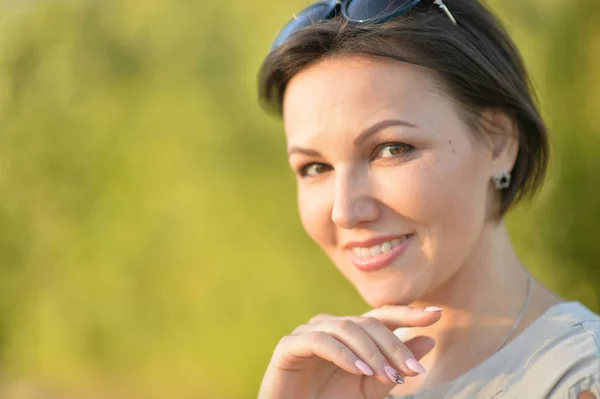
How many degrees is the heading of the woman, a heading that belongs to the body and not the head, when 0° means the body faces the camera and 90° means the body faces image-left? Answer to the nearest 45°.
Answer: approximately 45°

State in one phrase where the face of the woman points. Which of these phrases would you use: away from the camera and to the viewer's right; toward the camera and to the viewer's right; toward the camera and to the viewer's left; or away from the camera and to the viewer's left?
toward the camera and to the viewer's left
